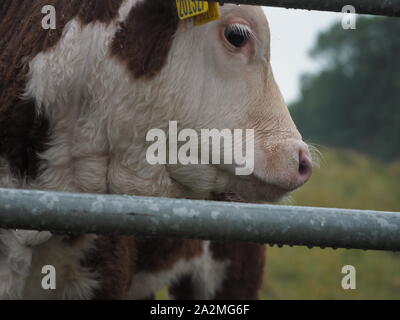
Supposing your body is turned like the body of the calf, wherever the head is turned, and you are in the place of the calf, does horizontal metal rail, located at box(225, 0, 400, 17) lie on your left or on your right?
on your right

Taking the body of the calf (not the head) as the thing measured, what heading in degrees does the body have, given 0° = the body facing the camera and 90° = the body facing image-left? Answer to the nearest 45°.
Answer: approximately 270°
